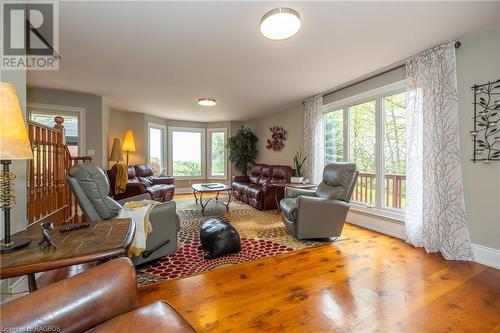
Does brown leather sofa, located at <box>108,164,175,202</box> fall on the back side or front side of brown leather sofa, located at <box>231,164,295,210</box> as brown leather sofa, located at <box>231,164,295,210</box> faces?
on the front side

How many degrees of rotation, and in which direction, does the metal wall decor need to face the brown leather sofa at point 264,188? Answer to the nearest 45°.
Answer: approximately 45° to its right

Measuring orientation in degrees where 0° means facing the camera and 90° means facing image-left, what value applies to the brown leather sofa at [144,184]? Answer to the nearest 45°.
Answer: approximately 315°

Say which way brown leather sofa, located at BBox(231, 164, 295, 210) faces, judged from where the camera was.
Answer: facing the viewer and to the left of the viewer

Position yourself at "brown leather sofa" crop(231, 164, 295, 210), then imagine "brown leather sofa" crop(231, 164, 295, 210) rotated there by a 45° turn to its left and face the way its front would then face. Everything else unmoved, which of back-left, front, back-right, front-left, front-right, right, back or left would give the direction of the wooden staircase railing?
front-right

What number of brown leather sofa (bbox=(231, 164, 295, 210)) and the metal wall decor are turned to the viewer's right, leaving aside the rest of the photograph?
0

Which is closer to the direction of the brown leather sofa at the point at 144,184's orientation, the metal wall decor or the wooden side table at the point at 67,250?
the metal wall decor

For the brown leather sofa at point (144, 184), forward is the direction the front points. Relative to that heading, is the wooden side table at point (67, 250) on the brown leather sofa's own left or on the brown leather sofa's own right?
on the brown leather sofa's own right

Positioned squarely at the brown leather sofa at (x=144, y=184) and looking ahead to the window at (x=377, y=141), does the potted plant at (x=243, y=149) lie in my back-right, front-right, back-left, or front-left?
front-left

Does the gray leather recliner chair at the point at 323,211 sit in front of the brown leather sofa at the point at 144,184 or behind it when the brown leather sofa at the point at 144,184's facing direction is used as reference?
in front

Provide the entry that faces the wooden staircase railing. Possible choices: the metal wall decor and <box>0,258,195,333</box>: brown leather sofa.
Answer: the metal wall decor

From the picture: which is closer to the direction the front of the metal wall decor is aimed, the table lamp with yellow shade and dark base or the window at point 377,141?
the table lamp with yellow shade and dark base

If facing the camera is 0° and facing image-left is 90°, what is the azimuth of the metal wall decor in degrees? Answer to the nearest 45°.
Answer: approximately 45°

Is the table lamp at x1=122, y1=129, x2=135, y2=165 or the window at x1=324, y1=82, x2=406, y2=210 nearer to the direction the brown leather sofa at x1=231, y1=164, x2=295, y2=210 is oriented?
the table lamp
